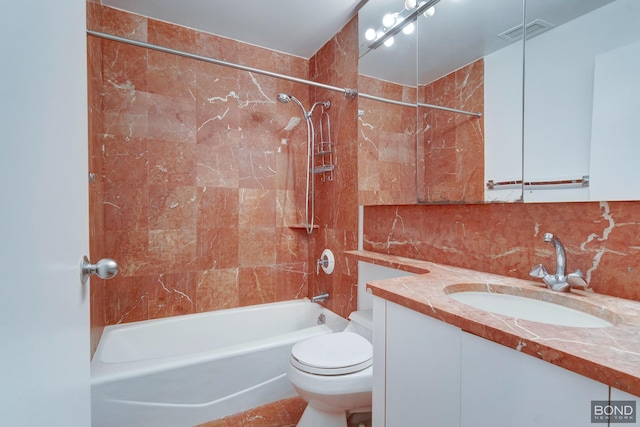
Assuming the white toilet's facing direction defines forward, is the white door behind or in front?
in front

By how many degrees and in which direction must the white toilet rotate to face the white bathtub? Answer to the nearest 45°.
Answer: approximately 45° to its right

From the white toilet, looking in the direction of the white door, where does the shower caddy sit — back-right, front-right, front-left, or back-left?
back-right

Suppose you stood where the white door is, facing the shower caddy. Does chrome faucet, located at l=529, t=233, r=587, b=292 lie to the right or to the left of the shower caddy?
right

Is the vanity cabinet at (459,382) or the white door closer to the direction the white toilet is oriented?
the white door

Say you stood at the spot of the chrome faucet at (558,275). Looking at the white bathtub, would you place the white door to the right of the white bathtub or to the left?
left
